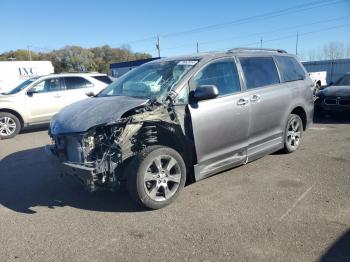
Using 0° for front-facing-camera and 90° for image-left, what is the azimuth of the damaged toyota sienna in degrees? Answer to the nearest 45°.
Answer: approximately 45°

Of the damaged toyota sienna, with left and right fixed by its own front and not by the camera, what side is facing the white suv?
right

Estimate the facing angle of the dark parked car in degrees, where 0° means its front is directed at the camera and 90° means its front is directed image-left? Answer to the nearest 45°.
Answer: approximately 45°

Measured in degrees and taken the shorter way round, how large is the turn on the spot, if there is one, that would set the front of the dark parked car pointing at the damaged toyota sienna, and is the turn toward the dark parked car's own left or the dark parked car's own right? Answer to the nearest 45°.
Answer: approximately 45° to the dark parked car's own left

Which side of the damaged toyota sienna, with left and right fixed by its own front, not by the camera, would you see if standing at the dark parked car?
back
